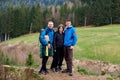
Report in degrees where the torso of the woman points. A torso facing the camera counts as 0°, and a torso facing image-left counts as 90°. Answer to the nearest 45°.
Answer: approximately 0°

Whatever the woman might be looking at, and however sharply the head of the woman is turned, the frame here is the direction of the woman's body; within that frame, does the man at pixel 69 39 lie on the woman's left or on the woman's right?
on the woman's left
